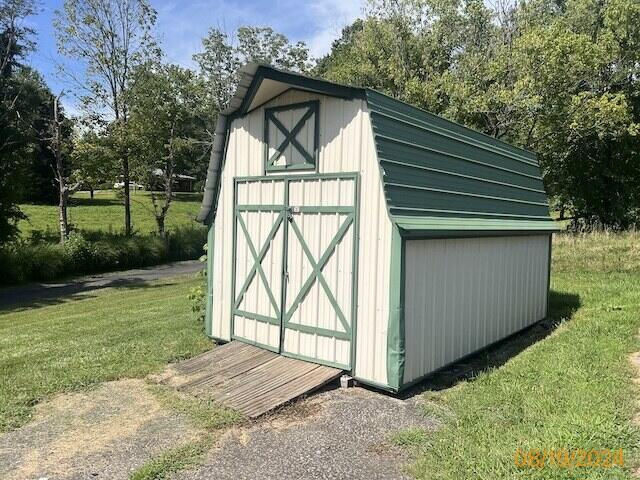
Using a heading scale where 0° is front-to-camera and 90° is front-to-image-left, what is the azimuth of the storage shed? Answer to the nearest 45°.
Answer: approximately 45°

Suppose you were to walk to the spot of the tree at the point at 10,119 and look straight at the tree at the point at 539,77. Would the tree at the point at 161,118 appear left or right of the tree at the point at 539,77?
left

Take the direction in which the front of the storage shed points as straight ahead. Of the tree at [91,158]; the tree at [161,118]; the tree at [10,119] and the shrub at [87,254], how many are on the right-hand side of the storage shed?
4

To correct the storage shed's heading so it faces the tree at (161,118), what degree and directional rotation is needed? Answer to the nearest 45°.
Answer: approximately 90° to its right

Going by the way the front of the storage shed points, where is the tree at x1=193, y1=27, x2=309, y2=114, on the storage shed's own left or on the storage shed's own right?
on the storage shed's own right

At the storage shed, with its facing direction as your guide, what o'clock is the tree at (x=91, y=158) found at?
The tree is roughly at 3 o'clock from the storage shed.

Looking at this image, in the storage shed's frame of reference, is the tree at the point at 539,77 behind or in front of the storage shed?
behind

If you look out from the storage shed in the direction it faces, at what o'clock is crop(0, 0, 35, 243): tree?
The tree is roughly at 3 o'clock from the storage shed.
